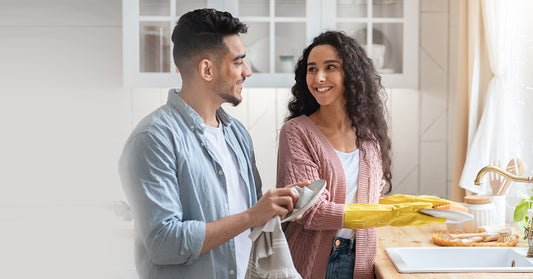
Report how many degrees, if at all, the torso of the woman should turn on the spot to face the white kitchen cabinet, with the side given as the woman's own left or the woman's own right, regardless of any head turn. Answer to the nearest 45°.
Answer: approximately 135° to the woman's own left

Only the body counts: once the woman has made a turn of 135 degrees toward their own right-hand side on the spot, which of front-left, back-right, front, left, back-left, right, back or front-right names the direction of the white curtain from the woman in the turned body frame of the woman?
back-right

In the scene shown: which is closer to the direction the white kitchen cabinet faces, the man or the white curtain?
the man

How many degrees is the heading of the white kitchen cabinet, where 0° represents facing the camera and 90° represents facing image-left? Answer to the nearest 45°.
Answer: approximately 0°

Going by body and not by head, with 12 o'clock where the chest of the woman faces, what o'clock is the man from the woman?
The man is roughly at 2 o'clock from the woman.

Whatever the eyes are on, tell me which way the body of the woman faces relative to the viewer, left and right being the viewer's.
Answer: facing the viewer and to the right of the viewer

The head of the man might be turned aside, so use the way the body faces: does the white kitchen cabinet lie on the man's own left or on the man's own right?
on the man's own left

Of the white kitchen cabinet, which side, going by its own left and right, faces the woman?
front

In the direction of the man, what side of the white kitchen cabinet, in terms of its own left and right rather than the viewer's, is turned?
front
